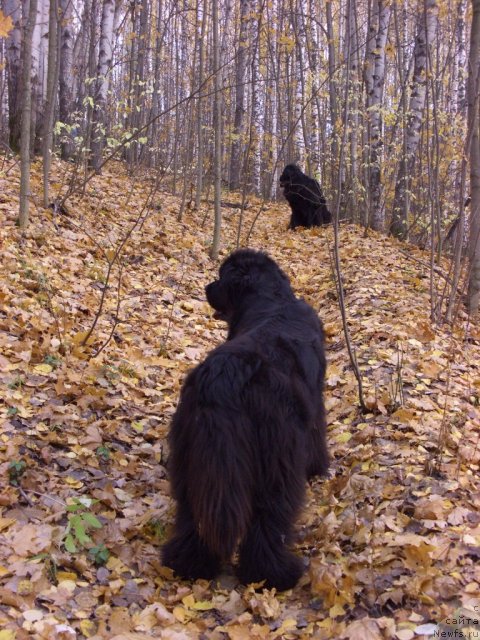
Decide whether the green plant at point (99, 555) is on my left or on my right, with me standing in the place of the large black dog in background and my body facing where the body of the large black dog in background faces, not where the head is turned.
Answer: on my left

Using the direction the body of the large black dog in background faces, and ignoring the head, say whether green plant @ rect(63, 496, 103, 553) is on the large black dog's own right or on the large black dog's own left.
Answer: on the large black dog's own left

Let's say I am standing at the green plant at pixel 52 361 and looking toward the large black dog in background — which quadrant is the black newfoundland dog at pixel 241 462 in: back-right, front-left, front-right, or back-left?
back-right

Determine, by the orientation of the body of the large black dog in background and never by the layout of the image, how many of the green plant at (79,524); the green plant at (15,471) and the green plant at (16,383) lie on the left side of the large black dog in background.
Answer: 3

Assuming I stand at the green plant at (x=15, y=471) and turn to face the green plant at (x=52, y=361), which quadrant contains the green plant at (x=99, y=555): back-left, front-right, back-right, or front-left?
back-right

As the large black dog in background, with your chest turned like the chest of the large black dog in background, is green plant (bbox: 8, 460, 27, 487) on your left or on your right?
on your left

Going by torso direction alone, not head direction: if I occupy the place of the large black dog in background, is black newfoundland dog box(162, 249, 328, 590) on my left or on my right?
on my left

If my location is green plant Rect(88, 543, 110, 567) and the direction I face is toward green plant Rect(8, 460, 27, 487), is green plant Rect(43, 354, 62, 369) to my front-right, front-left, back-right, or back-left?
front-right
